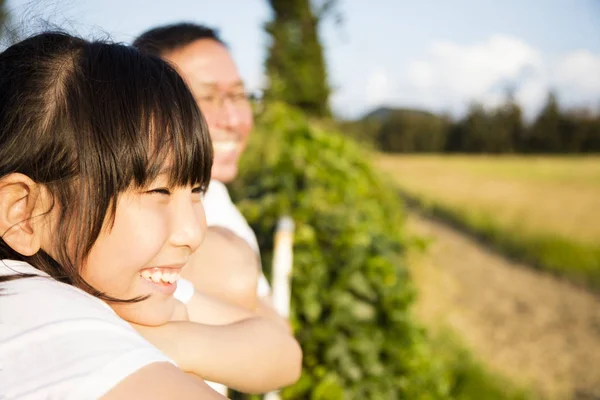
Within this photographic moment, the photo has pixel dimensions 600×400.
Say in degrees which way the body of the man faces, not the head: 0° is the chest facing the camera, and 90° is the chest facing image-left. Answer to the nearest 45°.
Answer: approximately 315°

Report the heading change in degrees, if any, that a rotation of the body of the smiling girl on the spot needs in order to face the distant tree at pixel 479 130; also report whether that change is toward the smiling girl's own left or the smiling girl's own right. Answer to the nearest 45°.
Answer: approximately 45° to the smiling girl's own left

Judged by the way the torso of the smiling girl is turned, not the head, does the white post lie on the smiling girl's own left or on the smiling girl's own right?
on the smiling girl's own left

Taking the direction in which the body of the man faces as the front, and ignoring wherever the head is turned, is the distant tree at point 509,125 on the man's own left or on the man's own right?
on the man's own left

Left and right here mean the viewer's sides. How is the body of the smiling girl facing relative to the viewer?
facing to the right of the viewer

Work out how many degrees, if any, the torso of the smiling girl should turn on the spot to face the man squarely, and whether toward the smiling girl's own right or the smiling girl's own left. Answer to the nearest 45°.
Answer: approximately 90° to the smiling girl's own left

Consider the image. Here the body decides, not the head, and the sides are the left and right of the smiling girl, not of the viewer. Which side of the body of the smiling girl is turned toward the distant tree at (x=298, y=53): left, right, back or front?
left

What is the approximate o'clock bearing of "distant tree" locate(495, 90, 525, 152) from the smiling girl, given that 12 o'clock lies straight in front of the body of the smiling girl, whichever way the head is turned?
The distant tree is roughly at 10 o'clock from the smiling girl.
